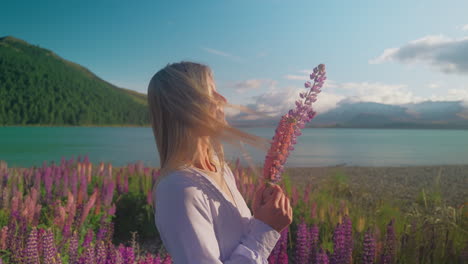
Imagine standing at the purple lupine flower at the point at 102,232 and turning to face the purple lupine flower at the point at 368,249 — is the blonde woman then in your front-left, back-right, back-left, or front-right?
front-right

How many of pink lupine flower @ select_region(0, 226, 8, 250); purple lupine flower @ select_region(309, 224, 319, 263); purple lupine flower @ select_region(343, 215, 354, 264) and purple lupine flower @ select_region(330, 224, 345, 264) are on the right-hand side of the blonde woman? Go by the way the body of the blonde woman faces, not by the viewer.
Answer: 0

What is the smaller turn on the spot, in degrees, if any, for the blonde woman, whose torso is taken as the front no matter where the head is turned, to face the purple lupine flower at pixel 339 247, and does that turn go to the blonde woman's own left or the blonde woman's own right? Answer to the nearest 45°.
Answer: approximately 45° to the blonde woman's own left

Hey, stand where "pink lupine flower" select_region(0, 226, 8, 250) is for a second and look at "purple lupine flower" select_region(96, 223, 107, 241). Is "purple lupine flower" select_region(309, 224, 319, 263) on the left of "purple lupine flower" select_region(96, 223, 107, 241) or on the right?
right

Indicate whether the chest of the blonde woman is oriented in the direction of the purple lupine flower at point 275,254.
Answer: no

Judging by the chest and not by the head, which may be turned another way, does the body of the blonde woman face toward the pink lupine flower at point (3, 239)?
no

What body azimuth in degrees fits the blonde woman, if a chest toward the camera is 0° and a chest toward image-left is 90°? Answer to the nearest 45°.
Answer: approximately 270°

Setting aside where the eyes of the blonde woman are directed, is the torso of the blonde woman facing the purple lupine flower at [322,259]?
no

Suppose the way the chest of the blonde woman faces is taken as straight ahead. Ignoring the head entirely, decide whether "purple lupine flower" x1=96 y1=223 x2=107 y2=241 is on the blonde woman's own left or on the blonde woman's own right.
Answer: on the blonde woman's own left
